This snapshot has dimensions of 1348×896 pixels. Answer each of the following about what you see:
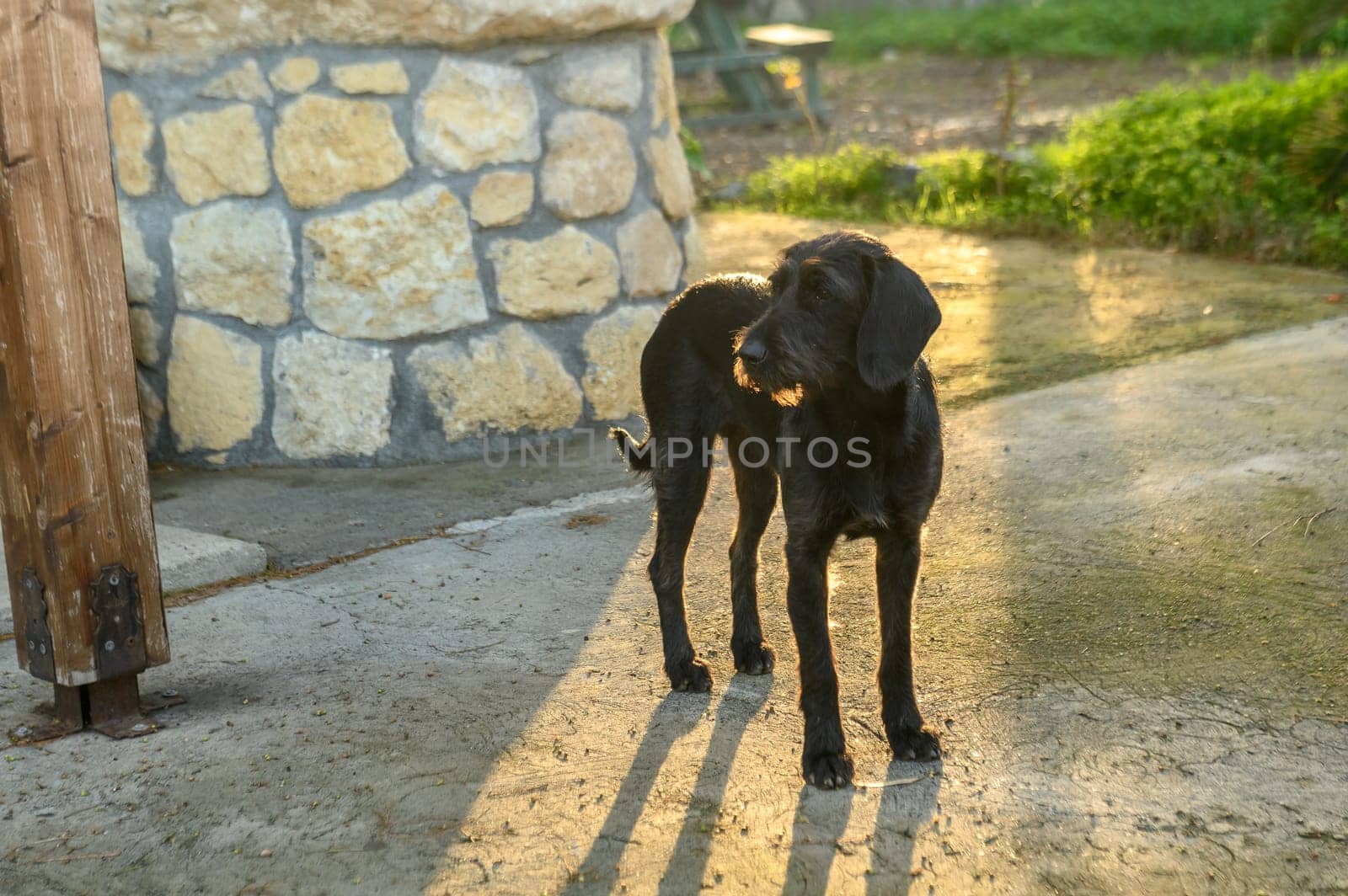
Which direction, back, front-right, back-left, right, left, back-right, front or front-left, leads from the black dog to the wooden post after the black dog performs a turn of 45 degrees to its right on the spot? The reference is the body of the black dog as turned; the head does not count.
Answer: right

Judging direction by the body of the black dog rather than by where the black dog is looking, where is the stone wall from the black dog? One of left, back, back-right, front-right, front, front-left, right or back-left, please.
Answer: back

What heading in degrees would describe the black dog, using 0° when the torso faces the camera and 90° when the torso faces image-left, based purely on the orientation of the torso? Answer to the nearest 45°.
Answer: approximately 315°

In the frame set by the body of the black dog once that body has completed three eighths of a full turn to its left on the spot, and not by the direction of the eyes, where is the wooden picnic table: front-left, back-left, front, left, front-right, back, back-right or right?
front

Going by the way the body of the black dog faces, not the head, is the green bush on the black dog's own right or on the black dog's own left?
on the black dog's own left
